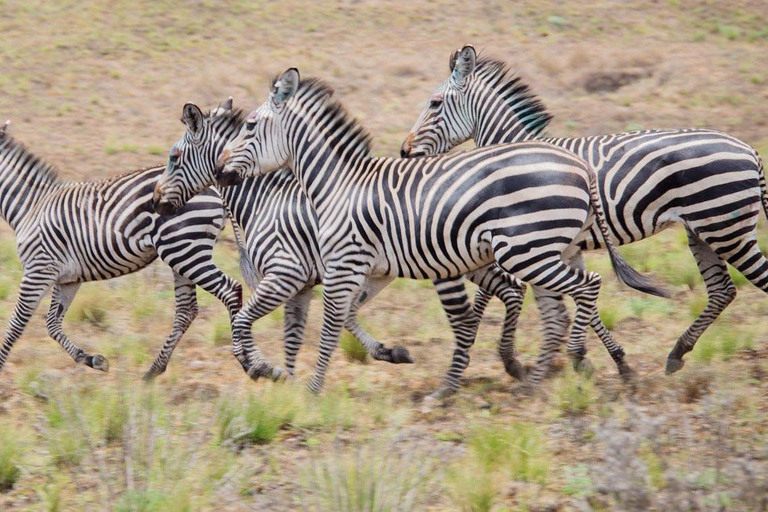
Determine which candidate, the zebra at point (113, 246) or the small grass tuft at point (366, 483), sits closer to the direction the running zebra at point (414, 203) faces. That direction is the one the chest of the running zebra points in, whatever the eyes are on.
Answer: the zebra

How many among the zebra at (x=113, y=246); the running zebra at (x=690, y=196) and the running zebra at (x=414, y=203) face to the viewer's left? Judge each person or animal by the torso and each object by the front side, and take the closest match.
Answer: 3

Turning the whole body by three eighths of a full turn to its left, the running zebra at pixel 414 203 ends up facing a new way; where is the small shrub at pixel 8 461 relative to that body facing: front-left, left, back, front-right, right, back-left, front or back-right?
right

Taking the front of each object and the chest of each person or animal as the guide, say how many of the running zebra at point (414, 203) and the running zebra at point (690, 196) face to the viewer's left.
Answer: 2

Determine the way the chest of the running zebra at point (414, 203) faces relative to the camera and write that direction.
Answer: to the viewer's left

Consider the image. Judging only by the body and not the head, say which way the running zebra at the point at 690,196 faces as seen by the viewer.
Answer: to the viewer's left

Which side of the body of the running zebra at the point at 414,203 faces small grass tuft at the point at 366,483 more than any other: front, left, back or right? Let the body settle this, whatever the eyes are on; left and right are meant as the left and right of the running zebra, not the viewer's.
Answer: left

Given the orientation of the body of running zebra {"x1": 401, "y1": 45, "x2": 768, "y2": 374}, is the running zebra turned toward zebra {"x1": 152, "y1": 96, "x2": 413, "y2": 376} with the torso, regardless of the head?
yes

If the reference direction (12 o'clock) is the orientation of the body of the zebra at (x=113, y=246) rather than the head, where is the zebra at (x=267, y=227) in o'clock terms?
the zebra at (x=267, y=227) is roughly at 7 o'clock from the zebra at (x=113, y=246).

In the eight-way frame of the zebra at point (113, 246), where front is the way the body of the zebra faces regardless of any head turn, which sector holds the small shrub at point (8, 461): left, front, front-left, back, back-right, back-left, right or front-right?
left

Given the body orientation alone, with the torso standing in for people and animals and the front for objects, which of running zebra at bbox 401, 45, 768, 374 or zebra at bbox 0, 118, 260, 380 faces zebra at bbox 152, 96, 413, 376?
the running zebra

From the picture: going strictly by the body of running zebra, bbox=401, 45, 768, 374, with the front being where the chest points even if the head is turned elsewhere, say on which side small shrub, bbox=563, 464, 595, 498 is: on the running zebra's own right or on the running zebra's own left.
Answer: on the running zebra's own left

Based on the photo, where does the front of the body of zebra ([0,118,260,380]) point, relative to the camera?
to the viewer's left
